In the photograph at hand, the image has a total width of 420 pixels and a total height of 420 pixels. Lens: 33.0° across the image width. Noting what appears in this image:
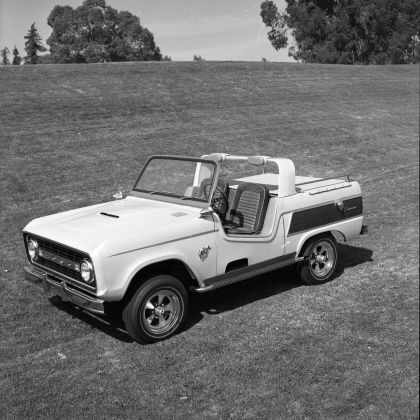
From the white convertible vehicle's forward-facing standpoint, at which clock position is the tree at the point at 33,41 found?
The tree is roughly at 4 o'clock from the white convertible vehicle.

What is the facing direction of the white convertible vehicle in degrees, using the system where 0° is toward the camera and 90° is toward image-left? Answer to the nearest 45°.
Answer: approximately 45°
